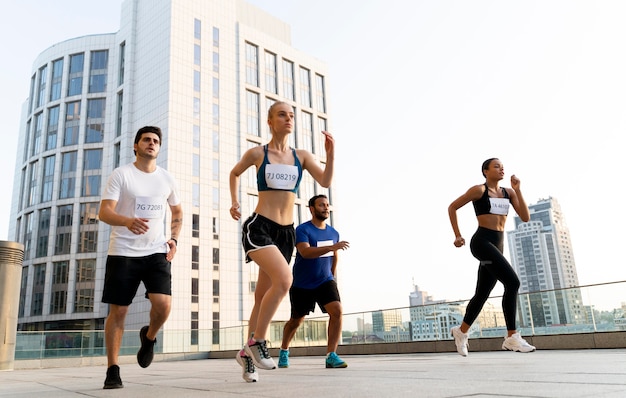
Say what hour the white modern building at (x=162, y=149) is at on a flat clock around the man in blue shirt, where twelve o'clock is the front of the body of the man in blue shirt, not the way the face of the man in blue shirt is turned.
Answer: The white modern building is roughly at 7 o'clock from the man in blue shirt.

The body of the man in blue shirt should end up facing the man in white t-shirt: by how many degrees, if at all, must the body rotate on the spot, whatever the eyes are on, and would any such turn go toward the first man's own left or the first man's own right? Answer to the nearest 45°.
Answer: approximately 90° to the first man's own right

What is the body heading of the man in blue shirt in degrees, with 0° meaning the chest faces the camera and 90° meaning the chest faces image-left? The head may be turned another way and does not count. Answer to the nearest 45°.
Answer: approximately 315°
